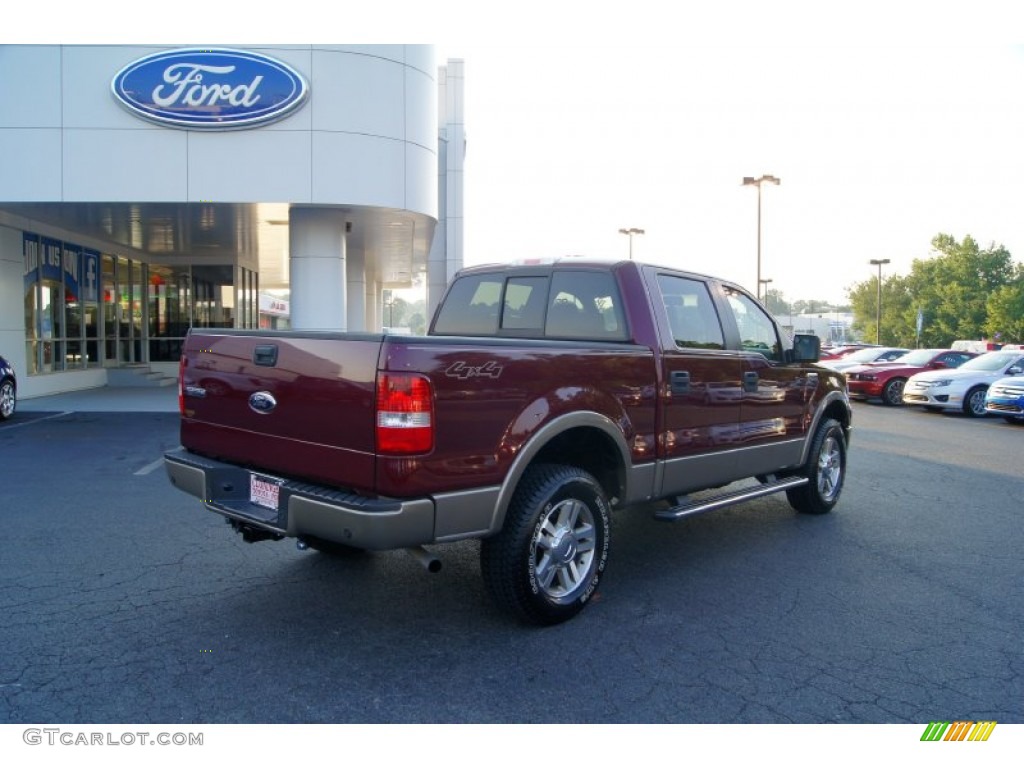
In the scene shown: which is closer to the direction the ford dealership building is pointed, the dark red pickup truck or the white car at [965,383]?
the dark red pickup truck

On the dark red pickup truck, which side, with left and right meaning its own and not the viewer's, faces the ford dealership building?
left

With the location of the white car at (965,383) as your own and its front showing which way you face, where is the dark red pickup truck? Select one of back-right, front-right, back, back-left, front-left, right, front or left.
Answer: front-left

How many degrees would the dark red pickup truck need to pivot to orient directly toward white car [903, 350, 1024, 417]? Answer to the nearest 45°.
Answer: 0° — it already faces it

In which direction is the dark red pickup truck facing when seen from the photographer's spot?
facing away from the viewer and to the right of the viewer

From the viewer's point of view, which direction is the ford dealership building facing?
toward the camera

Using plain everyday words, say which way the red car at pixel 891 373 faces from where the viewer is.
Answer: facing the viewer and to the left of the viewer

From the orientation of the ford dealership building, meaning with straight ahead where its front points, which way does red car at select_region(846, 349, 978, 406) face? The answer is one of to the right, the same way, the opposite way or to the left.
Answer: to the right

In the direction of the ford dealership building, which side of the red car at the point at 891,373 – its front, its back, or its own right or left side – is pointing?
front

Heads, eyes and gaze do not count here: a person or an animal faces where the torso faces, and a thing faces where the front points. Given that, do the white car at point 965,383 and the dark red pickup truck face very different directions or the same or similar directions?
very different directions

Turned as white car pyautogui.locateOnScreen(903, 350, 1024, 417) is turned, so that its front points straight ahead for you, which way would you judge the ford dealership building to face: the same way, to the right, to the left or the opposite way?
to the left
